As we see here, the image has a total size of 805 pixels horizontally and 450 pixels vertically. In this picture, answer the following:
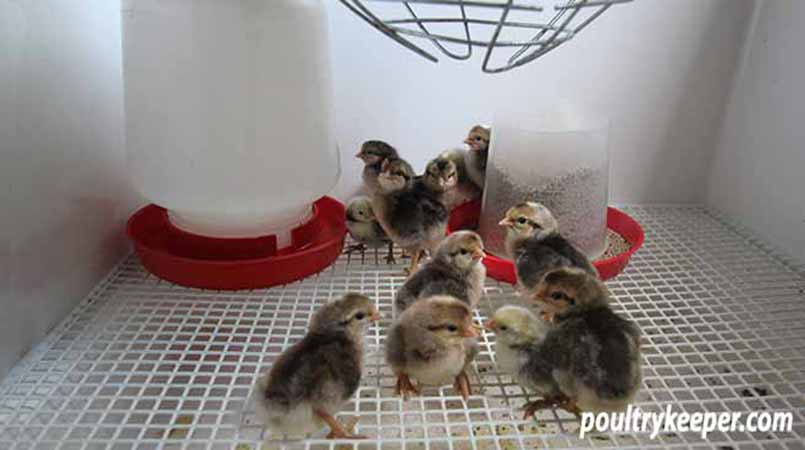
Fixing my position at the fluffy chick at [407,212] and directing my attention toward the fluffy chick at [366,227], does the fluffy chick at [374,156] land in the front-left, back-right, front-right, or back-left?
front-right

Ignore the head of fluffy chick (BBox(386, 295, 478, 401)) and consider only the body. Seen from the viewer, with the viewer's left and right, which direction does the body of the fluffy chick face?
facing the viewer and to the right of the viewer

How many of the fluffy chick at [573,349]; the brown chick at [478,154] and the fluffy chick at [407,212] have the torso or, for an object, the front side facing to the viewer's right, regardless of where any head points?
0

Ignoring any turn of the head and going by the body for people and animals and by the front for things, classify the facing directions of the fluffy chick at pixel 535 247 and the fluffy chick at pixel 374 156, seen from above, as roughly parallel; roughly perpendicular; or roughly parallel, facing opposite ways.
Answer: roughly parallel

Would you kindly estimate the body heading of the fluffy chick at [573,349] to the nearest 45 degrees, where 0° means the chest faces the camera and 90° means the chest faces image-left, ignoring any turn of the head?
approximately 90°

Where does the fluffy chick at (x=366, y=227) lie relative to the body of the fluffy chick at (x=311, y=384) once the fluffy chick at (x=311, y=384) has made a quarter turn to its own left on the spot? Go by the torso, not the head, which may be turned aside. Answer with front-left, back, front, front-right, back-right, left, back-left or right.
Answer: front

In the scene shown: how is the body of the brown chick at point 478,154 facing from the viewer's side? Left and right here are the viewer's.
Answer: facing the viewer and to the left of the viewer

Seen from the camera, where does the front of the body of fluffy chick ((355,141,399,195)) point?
to the viewer's left

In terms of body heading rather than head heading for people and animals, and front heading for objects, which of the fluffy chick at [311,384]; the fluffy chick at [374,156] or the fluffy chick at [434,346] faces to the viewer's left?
the fluffy chick at [374,156]

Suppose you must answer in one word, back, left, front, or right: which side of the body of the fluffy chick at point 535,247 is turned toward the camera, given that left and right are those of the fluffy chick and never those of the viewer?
left
